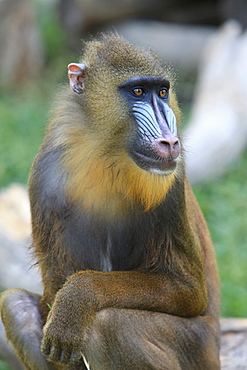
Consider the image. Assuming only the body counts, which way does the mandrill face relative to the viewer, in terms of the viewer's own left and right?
facing the viewer and to the left of the viewer
